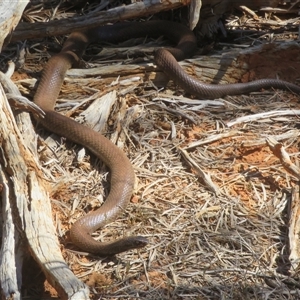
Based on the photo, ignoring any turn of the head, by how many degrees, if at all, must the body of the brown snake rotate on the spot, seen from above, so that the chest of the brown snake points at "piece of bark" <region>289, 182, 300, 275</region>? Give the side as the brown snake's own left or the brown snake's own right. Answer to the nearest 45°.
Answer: approximately 45° to the brown snake's own right

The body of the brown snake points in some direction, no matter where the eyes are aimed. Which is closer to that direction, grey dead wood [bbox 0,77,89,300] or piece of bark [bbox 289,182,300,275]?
the piece of bark

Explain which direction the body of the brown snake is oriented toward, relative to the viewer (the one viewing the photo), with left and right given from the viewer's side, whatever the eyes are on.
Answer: facing to the right of the viewer
